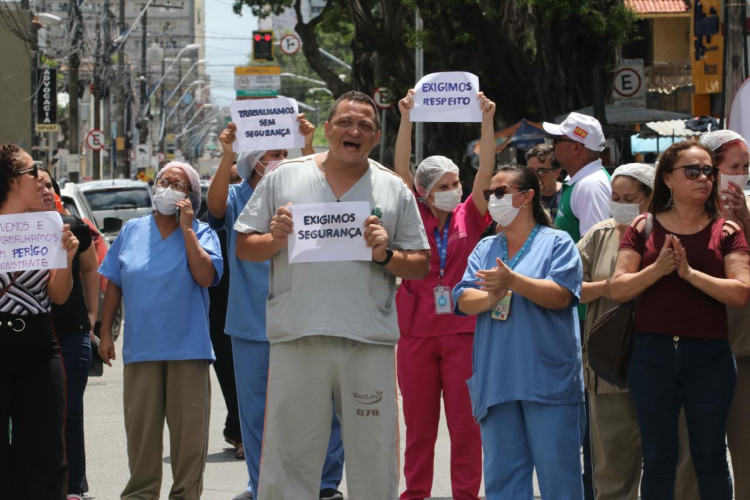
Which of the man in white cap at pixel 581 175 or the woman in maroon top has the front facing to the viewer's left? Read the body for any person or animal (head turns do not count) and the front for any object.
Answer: the man in white cap

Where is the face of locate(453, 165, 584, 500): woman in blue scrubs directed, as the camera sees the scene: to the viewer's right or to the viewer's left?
to the viewer's left

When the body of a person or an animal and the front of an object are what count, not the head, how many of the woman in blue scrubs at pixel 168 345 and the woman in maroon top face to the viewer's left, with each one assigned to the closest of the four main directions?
0

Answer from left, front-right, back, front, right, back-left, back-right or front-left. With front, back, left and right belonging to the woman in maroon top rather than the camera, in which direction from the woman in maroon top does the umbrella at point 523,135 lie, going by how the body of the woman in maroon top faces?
back

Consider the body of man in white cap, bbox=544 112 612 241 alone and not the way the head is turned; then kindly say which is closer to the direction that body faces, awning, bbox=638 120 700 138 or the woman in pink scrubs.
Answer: the woman in pink scrubs

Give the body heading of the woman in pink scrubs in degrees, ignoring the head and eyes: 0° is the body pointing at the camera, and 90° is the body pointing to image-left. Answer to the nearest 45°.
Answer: approximately 0°

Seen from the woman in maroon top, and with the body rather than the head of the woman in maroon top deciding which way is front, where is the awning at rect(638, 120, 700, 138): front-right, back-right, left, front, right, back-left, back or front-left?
back

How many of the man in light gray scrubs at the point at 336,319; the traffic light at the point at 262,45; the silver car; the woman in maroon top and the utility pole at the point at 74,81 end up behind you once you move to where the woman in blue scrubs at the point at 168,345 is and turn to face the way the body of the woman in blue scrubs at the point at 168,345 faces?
3

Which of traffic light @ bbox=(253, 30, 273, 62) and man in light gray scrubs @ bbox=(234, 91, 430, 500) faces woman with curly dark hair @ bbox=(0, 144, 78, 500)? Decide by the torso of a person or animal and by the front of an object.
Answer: the traffic light
